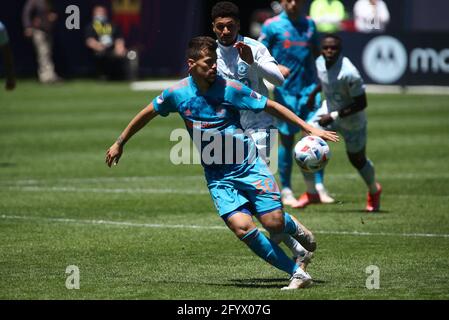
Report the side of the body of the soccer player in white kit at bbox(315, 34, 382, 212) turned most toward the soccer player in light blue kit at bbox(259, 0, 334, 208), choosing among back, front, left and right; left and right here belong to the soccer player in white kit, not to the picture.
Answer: right

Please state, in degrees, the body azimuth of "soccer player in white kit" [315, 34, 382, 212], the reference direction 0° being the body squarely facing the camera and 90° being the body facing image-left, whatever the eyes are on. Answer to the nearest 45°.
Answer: approximately 45°

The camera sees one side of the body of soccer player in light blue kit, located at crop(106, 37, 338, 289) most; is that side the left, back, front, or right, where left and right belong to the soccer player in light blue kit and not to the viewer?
front

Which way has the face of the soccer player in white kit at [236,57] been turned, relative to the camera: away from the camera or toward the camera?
toward the camera

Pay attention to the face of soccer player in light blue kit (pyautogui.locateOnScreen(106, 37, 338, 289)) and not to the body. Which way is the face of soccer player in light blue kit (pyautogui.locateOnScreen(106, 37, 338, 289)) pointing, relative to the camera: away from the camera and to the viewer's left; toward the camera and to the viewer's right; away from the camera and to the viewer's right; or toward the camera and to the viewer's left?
toward the camera and to the viewer's right

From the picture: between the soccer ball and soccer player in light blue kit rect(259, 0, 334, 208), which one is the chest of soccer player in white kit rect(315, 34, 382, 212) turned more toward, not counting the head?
the soccer ball
